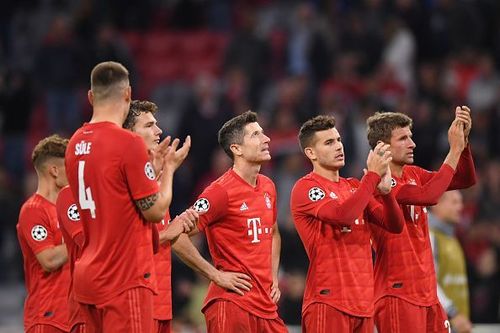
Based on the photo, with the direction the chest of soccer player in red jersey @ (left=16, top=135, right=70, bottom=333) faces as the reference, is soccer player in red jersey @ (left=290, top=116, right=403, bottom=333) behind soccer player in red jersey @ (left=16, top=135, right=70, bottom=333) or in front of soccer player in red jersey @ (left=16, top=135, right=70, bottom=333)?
in front

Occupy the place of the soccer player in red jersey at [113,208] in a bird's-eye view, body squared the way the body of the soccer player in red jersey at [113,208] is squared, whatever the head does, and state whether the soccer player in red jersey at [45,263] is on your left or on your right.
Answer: on your left

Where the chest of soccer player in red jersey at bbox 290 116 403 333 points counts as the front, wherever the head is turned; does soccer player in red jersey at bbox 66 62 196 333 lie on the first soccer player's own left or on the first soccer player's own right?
on the first soccer player's own right

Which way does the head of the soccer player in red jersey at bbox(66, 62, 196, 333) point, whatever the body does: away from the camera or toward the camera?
away from the camera

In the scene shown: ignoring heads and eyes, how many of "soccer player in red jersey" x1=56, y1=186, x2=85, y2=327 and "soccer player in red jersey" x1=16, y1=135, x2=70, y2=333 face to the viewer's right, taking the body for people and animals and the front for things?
2

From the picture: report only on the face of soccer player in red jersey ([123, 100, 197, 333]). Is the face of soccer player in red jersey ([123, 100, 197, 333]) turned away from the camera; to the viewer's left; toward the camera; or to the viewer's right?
to the viewer's right

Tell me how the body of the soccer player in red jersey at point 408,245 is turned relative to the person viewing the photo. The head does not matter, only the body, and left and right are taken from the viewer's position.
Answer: facing the viewer and to the right of the viewer

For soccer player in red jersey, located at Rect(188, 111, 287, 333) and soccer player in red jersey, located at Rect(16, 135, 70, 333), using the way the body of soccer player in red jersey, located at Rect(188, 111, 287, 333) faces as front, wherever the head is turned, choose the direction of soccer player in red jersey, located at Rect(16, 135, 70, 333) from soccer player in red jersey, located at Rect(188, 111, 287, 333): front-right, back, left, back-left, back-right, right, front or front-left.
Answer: back-right

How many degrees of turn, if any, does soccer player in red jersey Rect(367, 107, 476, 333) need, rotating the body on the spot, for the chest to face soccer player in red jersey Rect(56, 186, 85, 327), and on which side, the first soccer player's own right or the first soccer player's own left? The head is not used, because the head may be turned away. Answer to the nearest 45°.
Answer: approximately 90° to the first soccer player's own right

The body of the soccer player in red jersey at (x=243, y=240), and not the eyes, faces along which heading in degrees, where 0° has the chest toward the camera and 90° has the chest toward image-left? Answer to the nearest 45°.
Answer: approximately 315°
